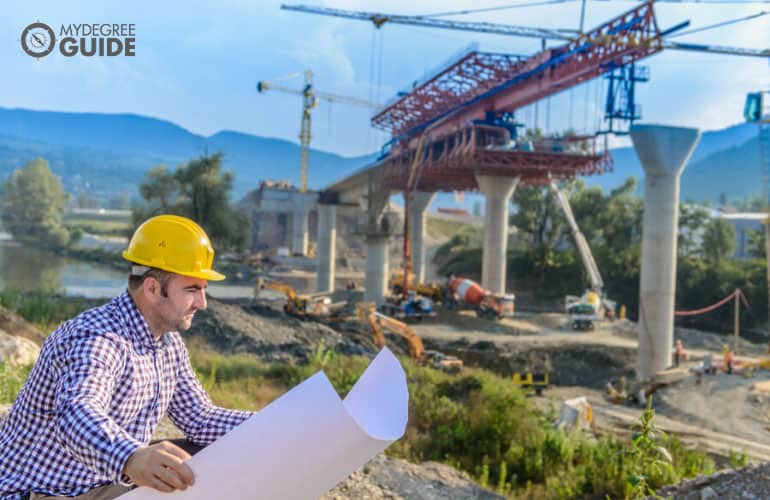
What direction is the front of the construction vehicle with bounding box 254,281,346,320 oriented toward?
to the viewer's left

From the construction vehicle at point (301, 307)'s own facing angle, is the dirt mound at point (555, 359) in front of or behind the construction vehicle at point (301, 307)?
behind

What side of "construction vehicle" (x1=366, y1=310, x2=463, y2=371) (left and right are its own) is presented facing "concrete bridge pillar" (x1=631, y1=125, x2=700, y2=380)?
back

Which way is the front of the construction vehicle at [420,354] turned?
to the viewer's left

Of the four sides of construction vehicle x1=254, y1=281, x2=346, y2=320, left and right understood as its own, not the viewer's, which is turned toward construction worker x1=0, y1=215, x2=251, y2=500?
left

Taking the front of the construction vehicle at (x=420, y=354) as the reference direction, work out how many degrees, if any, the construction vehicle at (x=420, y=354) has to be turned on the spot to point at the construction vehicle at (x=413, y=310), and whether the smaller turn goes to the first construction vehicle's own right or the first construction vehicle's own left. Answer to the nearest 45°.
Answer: approximately 90° to the first construction vehicle's own right

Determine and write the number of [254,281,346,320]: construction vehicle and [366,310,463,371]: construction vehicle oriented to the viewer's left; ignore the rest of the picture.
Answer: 2

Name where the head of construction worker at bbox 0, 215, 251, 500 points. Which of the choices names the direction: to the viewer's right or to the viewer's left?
to the viewer's right

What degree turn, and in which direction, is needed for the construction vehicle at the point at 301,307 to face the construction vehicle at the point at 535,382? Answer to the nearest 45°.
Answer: approximately 135° to its left

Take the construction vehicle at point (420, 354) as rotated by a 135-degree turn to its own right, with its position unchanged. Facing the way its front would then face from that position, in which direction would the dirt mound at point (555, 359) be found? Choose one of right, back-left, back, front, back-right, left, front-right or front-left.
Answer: front

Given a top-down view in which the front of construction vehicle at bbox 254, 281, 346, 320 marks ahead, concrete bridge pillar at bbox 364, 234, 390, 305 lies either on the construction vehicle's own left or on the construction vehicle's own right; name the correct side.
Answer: on the construction vehicle's own right

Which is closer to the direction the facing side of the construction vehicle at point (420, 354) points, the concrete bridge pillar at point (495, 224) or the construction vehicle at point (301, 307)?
the construction vehicle
